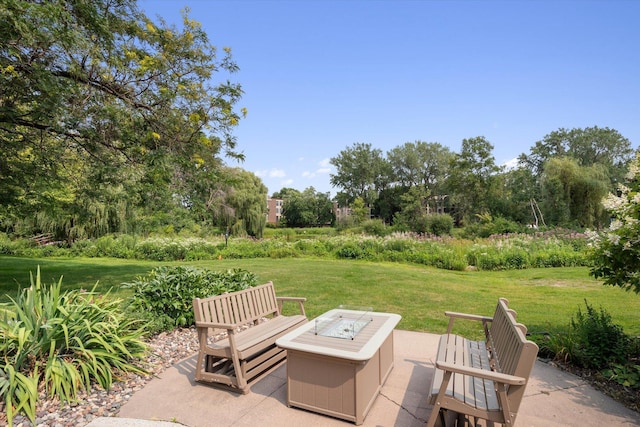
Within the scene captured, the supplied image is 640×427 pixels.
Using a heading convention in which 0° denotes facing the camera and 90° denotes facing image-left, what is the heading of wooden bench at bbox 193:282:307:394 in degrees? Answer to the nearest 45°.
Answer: approximately 315°

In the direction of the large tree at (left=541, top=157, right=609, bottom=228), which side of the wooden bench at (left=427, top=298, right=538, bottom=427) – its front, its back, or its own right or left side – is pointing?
right

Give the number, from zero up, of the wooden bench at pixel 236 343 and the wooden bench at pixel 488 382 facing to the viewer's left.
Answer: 1

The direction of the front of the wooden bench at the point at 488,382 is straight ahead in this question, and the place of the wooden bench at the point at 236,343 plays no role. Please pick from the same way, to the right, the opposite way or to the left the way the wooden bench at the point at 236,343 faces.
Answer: the opposite way

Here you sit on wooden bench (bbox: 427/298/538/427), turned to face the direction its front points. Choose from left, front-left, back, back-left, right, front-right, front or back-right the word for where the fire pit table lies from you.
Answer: front

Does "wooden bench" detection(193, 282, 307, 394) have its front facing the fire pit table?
yes

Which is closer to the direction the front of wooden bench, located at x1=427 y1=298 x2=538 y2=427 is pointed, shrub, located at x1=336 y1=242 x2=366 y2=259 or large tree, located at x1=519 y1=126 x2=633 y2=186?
the shrub

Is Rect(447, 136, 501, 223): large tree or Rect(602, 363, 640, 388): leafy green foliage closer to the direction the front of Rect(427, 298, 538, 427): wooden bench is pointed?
the large tree

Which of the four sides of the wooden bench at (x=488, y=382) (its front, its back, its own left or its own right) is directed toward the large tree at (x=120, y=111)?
front

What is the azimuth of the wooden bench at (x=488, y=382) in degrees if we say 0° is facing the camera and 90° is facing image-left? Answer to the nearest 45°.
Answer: approximately 90°

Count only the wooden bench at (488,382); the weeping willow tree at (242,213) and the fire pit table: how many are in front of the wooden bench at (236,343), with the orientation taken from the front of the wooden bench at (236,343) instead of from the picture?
2

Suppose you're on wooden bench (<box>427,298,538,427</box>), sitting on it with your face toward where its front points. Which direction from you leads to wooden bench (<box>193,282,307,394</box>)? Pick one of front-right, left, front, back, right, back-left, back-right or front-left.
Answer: front

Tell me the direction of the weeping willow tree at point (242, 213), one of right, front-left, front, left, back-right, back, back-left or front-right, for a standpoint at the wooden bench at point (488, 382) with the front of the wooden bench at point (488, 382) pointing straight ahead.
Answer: front-right

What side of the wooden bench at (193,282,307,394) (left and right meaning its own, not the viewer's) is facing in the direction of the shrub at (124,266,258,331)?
back

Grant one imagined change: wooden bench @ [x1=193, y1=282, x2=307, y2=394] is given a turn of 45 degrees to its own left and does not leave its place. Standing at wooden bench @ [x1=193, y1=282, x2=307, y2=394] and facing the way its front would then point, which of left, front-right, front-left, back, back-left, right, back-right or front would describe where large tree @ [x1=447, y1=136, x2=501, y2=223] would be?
front-left

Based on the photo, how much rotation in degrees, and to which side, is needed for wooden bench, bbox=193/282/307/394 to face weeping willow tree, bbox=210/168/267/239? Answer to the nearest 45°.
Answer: approximately 135° to its left

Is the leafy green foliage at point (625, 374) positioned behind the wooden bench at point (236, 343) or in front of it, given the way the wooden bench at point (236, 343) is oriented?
in front

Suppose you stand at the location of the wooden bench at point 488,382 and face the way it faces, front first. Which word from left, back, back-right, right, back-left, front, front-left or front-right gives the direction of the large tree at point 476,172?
right

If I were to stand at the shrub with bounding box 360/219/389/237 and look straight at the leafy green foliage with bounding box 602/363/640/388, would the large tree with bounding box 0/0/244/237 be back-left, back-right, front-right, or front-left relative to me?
front-right
